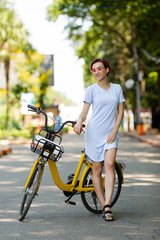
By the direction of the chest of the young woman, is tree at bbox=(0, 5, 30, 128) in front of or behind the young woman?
behind

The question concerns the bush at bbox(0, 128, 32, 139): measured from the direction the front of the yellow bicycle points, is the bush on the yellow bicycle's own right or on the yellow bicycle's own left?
on the yellow bicycle's own right

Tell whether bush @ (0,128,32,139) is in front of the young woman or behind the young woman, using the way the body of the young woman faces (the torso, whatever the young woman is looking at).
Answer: behind

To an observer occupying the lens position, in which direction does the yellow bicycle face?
facing the viewer and to the left of the viewer

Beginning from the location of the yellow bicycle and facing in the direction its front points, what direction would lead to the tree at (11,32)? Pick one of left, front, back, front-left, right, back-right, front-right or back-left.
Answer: back-right

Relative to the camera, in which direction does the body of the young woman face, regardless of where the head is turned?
toward the camera
